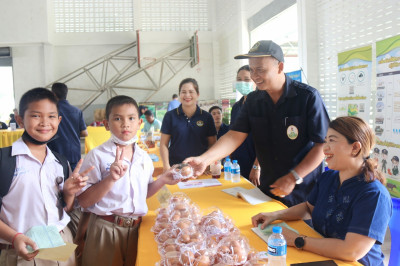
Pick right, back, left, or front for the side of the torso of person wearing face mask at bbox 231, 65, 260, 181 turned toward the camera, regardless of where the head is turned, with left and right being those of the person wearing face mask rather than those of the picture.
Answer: front

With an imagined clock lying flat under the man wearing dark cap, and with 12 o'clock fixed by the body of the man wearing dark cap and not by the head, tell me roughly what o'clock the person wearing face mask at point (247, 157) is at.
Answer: The person wearing face mask is roughly at 4 o'clock from the man wearing dark cap.

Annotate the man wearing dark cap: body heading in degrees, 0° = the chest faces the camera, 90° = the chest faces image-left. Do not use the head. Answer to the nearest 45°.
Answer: approximately 45°

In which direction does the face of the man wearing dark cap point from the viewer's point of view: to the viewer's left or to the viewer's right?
to the viewer's left

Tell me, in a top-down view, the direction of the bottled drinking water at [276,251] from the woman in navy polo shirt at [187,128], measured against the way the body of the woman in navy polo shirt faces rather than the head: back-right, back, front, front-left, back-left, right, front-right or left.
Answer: front

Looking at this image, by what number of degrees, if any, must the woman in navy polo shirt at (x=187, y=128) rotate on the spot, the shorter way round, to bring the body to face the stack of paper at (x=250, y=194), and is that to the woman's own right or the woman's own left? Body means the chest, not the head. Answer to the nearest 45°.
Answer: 0° — they already face it

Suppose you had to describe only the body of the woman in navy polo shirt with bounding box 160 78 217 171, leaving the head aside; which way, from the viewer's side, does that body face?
toward the camera

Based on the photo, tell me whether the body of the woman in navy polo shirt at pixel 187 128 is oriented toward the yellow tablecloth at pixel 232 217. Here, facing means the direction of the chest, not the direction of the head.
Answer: yes

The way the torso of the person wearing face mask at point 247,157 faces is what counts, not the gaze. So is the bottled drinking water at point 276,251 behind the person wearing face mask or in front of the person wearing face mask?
in front

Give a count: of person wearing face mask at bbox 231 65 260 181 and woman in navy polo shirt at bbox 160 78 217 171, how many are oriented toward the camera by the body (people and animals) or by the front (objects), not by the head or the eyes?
2

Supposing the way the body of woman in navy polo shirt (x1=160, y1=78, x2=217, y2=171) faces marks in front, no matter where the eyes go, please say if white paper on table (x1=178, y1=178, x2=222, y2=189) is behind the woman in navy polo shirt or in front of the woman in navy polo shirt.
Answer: in front

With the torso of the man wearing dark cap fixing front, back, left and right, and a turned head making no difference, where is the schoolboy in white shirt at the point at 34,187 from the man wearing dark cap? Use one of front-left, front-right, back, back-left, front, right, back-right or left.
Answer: front
